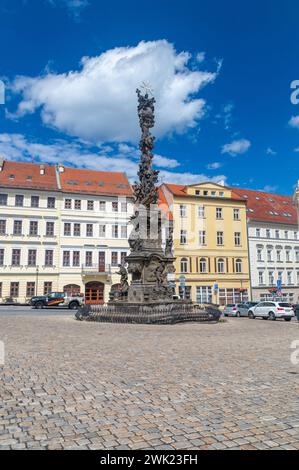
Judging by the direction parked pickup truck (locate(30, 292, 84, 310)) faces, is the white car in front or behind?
behind

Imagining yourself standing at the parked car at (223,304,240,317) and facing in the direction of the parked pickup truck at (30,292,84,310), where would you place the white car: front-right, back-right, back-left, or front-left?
back-left

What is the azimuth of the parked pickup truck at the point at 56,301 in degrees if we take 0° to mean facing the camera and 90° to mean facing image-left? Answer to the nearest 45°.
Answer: approximately 90°

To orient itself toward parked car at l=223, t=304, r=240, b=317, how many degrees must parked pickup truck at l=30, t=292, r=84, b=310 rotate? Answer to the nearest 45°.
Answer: approximately 135° to its left
